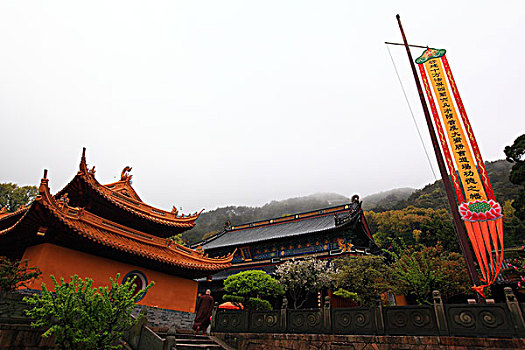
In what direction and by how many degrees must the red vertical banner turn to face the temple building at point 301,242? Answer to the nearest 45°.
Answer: approximately 135° to its right

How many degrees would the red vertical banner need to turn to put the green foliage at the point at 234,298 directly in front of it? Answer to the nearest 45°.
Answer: approximately 90° to its right

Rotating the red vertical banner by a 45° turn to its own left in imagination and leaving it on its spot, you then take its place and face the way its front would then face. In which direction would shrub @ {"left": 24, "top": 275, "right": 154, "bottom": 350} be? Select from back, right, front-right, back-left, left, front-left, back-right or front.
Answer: right

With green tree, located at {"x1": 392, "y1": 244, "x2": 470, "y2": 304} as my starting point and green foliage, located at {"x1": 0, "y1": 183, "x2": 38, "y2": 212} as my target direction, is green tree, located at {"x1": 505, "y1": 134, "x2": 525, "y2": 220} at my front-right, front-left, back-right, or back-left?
back-right

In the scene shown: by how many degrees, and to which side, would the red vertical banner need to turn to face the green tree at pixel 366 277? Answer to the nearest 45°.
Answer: approximately 135° to its right

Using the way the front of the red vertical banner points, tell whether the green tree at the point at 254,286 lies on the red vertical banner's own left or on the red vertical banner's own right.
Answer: on the red vertical banner's own right

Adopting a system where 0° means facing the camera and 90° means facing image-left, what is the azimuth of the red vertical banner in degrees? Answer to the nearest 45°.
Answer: approximately 0°

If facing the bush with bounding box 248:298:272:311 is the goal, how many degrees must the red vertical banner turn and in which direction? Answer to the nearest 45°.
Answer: approximately 90° to its right

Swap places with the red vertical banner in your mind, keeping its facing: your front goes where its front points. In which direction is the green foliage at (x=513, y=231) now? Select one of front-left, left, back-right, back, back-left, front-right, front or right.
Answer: back

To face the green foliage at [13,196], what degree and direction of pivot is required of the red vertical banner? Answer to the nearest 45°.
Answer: approximately 90° to its right
